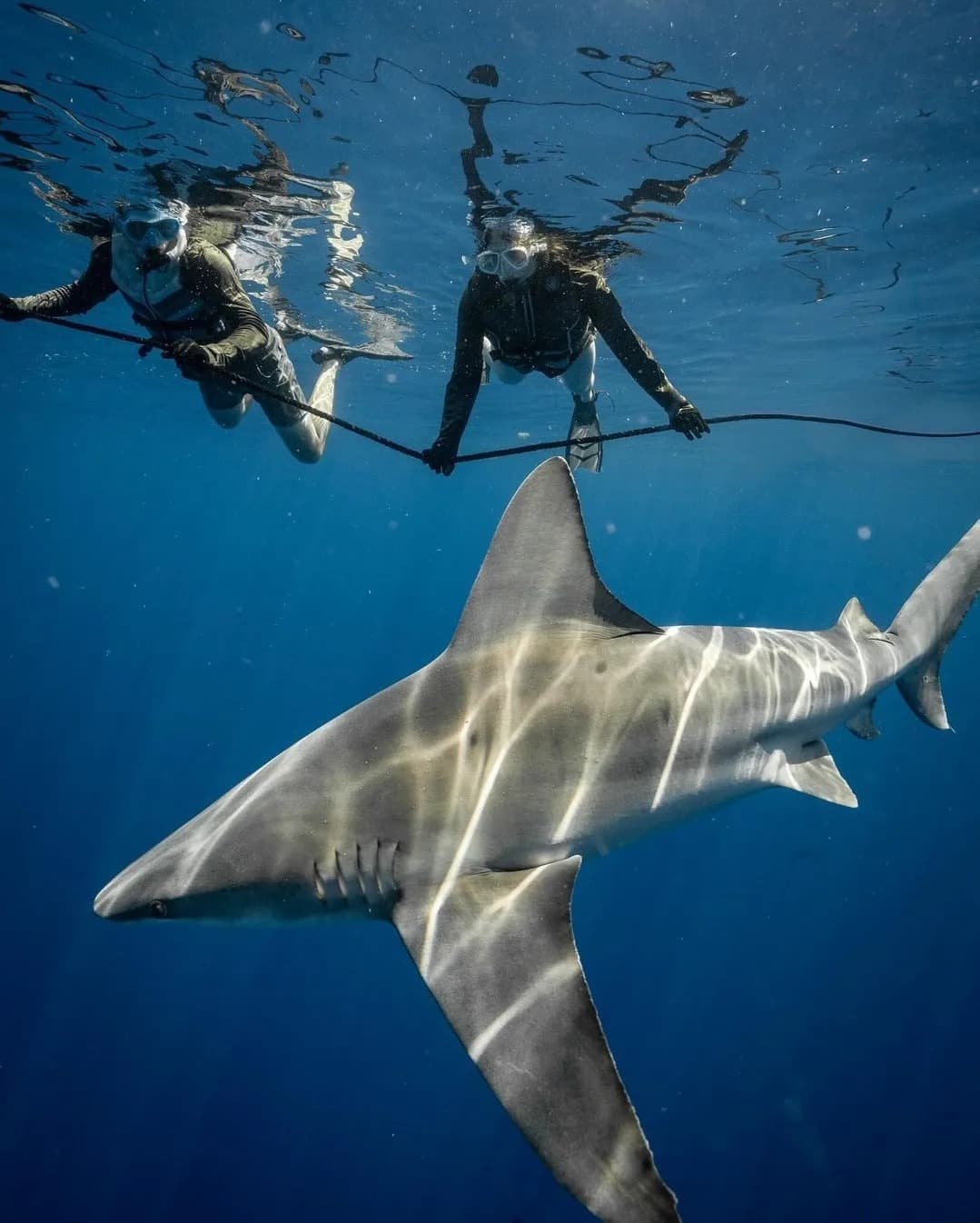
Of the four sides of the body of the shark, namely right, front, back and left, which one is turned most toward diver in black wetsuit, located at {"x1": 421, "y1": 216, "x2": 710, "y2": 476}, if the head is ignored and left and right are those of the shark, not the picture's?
right

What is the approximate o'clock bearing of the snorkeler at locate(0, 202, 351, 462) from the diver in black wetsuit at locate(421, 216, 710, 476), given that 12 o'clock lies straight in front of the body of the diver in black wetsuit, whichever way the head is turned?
The snorkeler is roughly at 3 o'clock from the diver in black wetsuit.

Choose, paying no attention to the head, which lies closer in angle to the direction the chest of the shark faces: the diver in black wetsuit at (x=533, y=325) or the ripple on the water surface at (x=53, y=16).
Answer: the ripple on the water surface

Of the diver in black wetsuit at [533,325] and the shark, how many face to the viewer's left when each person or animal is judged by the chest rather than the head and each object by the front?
1

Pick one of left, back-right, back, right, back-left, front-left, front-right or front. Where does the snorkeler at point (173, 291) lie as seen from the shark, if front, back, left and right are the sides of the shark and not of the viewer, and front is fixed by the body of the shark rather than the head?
front-right

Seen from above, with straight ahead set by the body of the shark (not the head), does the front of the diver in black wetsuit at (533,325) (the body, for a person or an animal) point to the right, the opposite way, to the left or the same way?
to the left

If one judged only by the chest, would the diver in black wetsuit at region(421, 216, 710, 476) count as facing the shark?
yes

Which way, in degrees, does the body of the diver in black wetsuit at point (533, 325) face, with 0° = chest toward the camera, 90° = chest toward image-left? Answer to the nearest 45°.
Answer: approximately 0°

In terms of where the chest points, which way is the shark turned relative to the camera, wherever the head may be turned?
to the viewer's left
